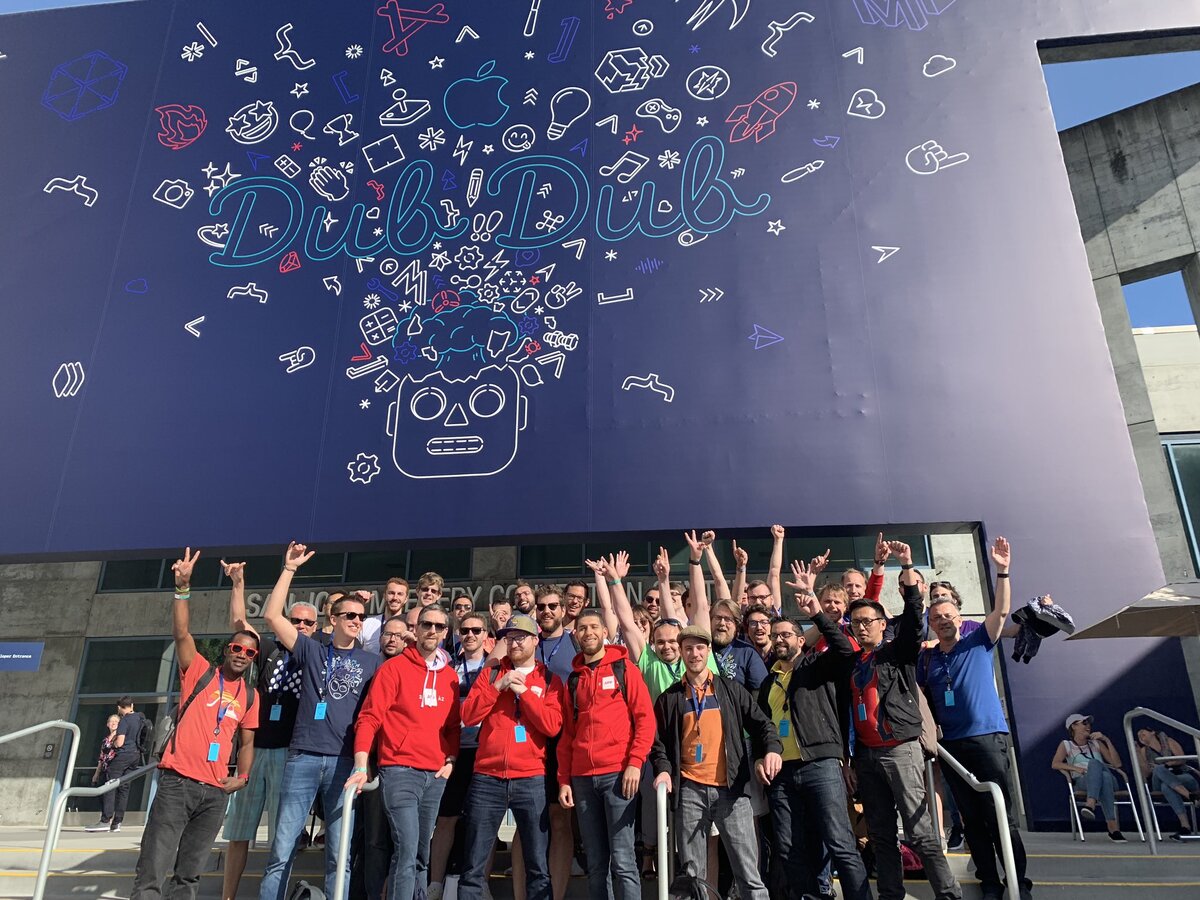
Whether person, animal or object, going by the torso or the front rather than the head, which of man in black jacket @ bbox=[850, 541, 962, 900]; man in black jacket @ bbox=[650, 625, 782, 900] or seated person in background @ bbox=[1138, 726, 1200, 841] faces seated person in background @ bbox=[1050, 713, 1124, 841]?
seated person in background @ bbox=[1138, 726, 1200, 841]

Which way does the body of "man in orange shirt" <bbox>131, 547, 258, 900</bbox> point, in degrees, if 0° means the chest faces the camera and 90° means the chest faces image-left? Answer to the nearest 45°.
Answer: approximately 315°

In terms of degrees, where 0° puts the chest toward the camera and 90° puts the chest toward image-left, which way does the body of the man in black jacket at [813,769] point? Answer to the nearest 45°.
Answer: approximately 45°

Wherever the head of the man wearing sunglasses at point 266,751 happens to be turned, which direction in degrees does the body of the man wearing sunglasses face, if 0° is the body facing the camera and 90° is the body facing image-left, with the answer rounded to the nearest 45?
approximately 0°

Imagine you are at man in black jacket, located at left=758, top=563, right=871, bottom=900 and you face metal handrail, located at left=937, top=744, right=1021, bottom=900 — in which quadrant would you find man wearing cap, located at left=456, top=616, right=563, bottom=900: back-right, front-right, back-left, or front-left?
back-right

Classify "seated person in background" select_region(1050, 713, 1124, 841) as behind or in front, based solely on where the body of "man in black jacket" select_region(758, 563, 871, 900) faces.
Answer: behind
